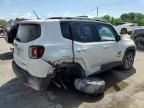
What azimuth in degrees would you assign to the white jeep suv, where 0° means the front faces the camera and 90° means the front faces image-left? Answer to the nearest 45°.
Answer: approximately 225°

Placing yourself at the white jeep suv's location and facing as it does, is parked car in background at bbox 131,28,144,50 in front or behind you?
in front
